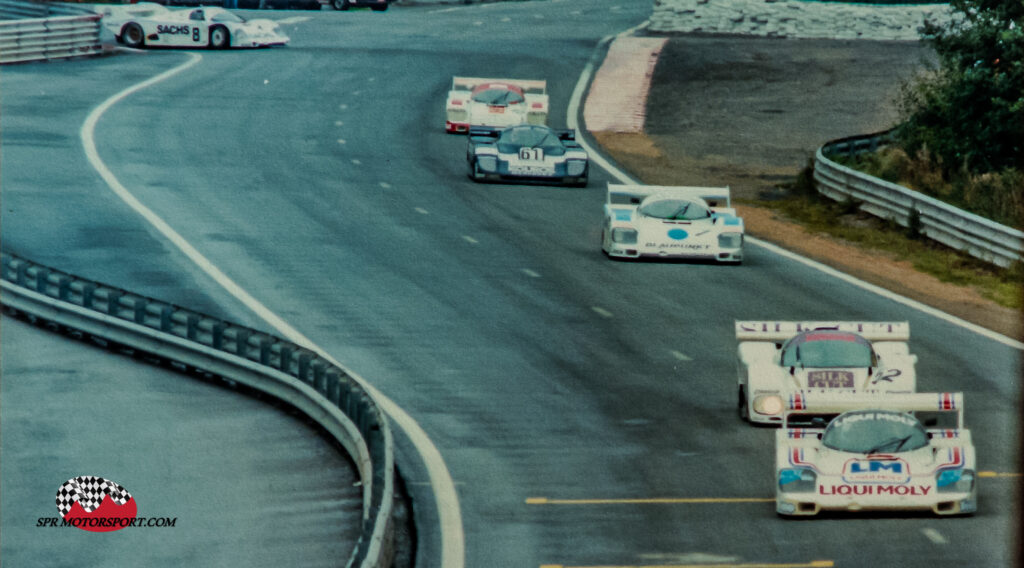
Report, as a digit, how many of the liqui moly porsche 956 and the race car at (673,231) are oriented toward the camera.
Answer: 2

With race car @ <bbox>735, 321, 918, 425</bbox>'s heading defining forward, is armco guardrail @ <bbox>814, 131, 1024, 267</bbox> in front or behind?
behind

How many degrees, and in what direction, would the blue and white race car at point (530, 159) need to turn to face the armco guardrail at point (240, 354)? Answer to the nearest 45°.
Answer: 0° — it already faces it

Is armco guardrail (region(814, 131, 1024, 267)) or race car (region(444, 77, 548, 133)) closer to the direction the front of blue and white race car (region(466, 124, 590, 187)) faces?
the armco guardrail

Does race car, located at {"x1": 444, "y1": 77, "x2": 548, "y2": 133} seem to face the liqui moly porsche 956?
yes

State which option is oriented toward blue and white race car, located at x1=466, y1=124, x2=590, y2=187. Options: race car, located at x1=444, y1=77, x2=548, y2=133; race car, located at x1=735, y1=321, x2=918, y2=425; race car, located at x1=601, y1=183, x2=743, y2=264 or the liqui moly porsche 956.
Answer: race car, located at x1=444, y1=77, x2=548, y2=133

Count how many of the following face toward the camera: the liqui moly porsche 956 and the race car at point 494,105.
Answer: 2

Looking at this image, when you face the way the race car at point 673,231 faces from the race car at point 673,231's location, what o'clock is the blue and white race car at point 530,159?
The blue and white race car is roughly at 5 o'clock from the race car.

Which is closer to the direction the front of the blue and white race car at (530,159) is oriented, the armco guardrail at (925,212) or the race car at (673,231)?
the race car

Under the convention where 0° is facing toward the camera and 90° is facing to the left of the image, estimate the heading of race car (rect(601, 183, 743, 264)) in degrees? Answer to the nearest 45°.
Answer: approximately 0°

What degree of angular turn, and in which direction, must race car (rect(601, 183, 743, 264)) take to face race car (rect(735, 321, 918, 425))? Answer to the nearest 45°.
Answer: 0° — it already faces it

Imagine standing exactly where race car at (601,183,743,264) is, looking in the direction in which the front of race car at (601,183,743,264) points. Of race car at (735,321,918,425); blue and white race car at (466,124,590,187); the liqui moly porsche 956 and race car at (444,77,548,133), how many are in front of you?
2

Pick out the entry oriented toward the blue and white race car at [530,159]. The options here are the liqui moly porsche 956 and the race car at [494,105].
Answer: the race car
